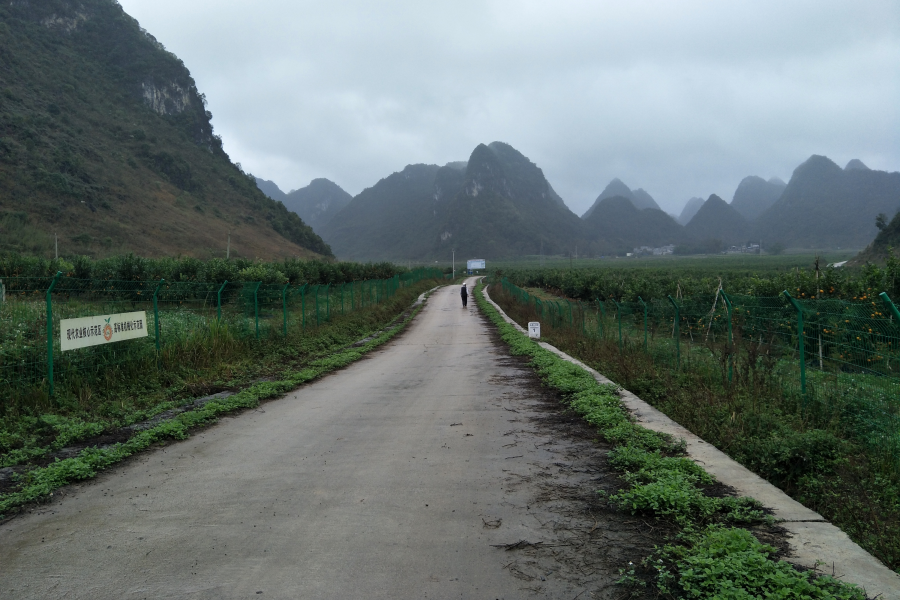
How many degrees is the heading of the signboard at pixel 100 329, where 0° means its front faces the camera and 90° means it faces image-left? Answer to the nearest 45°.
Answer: approximately 315°

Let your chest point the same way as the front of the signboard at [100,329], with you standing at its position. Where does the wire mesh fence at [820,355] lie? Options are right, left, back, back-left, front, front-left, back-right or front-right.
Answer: front

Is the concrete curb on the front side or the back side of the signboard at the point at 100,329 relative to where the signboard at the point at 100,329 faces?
on the front side
